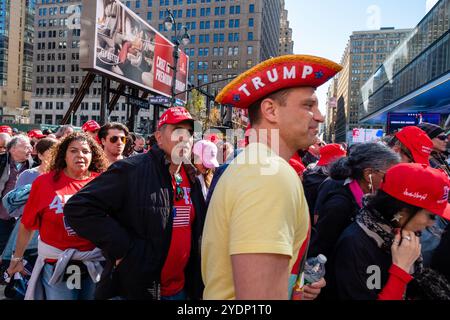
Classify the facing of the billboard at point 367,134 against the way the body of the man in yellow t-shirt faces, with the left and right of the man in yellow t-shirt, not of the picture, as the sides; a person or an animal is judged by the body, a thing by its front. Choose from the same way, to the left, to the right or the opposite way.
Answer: to the right

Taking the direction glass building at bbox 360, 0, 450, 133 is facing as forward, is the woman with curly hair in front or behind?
in front

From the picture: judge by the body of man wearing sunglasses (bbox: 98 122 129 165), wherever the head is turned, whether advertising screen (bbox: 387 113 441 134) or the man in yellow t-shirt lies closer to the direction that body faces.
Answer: the man in yellow t-shirt

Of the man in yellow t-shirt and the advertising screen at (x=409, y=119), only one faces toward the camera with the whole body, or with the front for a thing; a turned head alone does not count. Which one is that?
the advertising screen

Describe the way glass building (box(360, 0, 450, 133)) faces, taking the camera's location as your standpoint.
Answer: facing the viewer and to the left of the viewer

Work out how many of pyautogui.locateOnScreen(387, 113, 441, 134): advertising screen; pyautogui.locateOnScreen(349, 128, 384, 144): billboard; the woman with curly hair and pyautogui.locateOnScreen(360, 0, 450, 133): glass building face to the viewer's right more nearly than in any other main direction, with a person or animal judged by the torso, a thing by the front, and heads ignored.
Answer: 0

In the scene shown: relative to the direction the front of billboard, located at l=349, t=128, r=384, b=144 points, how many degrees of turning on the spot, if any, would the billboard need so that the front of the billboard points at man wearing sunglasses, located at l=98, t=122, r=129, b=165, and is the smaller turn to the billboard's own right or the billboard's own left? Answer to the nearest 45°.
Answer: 0° — it already faces them

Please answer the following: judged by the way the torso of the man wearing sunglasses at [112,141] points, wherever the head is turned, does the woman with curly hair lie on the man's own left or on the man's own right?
on the man's own right

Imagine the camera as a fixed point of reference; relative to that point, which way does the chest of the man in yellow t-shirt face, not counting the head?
to the viewer's right

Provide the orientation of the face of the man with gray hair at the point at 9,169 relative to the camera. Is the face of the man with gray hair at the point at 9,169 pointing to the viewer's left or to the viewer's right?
to the viewer's right

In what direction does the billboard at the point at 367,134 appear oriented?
toward the camera

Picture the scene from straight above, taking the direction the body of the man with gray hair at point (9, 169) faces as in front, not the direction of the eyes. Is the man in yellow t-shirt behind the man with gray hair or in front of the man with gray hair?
in front

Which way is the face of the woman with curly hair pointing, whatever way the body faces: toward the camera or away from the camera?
toward the camera

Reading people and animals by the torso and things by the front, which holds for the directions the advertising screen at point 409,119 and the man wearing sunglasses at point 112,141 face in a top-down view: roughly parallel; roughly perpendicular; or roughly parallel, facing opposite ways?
roughly parallel
